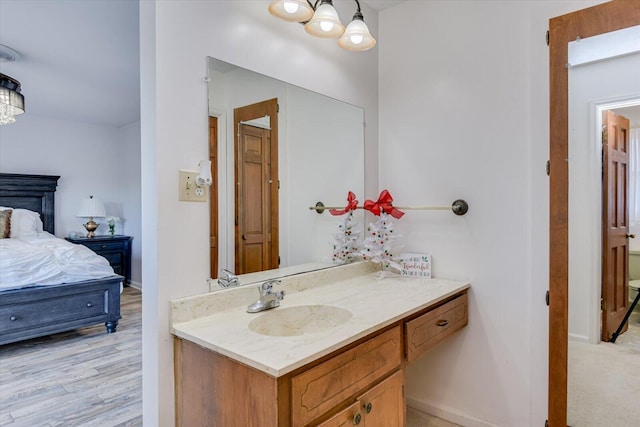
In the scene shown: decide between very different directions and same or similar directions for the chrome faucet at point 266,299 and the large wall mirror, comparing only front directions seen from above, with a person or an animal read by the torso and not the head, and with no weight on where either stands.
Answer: same or similar directions

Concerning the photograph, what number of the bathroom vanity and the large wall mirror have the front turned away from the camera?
0

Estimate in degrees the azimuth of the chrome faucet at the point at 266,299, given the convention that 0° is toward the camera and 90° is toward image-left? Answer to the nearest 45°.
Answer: approximately 315°

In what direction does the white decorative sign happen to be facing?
toward the camera

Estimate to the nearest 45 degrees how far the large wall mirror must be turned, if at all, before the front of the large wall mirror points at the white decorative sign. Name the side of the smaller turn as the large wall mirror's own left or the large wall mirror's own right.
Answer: approximately 45° to the large wall mirror's own left

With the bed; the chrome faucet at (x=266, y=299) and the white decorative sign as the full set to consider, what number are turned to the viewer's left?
0

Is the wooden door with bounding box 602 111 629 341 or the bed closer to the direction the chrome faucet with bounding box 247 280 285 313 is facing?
the wooden door

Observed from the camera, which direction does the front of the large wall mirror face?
facing the viewer and to the right of the viewer
